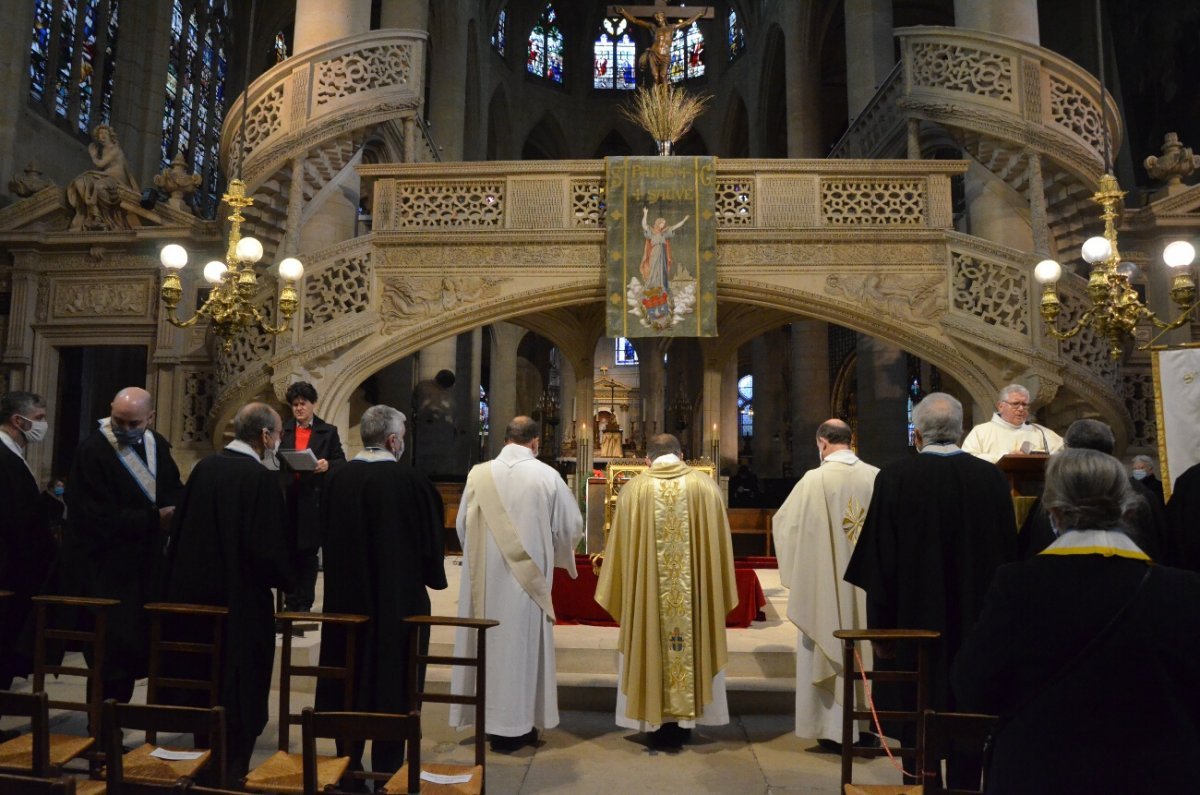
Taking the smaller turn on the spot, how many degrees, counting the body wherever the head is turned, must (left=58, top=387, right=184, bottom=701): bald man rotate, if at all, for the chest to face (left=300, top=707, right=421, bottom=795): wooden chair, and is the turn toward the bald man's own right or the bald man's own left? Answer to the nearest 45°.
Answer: approximately 45° to the bald man's own right

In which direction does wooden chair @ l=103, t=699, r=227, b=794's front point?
away from the camera

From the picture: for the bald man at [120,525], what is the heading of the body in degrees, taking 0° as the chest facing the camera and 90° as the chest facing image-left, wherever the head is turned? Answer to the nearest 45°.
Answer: approximately 315°

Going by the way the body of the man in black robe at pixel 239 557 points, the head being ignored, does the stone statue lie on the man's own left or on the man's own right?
on the man's own left

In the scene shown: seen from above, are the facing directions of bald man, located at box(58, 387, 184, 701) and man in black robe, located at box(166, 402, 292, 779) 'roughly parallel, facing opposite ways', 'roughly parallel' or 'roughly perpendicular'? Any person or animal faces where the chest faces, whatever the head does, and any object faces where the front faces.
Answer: roughly perpendicular

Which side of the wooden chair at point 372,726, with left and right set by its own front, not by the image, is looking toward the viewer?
back

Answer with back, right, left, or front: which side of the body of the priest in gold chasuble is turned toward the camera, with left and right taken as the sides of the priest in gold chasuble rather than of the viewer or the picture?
back

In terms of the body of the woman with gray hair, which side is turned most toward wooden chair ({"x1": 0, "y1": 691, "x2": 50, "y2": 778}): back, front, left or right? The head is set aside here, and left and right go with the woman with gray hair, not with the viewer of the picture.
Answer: left

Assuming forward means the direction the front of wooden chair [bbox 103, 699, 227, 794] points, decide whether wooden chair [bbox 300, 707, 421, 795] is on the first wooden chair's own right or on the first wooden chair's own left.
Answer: on the first wooden chair's own right

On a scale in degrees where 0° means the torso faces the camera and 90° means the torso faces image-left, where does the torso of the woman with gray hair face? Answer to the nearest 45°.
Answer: approximately 180°
